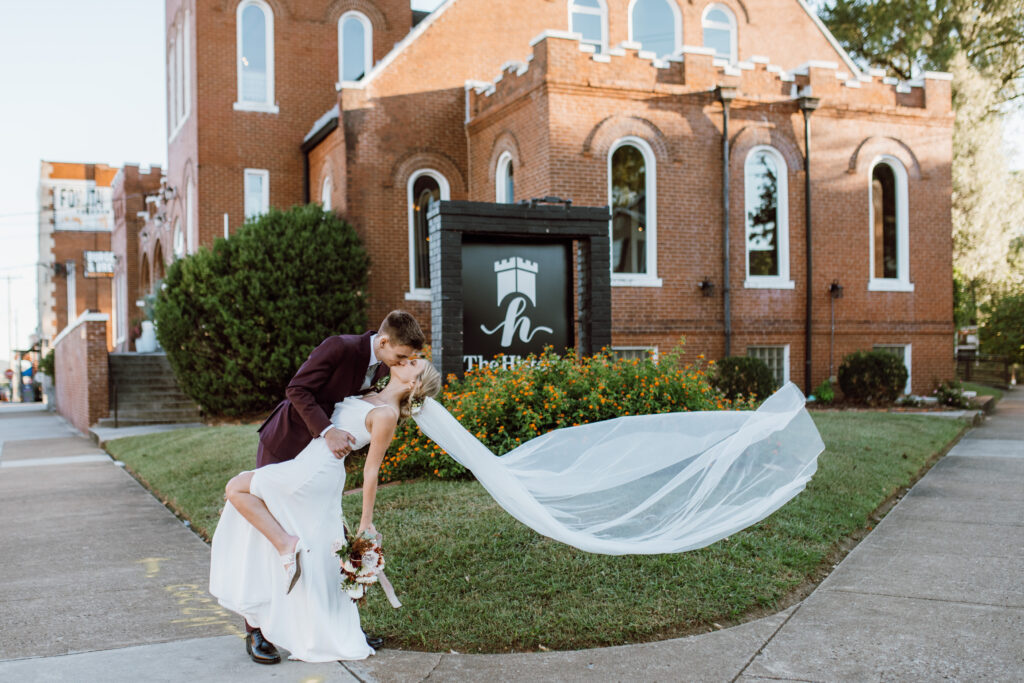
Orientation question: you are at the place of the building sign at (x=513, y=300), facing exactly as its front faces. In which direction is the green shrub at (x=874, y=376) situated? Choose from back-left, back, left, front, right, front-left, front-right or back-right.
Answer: back-left

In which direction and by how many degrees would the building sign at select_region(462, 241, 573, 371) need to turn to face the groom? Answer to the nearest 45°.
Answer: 0° — it already faces them

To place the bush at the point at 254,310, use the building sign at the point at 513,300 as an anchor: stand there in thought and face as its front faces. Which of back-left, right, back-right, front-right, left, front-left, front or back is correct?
back-right

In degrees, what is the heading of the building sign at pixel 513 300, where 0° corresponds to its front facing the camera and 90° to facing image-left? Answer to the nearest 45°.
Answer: approximately 0°

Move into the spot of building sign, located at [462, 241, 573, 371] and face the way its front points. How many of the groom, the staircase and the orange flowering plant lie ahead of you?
2

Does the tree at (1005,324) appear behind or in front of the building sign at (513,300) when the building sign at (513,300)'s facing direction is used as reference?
behind

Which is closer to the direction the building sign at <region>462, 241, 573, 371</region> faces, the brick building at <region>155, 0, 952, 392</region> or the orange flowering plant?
the orange flowering plant

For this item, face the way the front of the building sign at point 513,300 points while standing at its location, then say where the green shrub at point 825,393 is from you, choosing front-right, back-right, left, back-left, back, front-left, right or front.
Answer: back-left

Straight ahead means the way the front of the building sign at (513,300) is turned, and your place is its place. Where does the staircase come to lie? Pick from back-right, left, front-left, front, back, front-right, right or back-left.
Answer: back-right

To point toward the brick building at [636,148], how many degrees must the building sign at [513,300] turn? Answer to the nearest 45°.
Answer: approximately 180°

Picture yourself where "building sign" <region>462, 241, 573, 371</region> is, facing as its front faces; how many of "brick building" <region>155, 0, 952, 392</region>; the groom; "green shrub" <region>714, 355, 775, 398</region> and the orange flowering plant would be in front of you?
2

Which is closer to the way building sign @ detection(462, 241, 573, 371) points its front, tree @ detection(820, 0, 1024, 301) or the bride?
the bride

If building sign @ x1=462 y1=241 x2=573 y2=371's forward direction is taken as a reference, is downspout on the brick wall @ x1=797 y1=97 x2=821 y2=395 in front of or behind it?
behind

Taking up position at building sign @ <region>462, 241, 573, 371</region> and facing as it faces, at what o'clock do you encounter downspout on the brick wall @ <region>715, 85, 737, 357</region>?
The downspout on the brick wall is roughly at 7 o'clock from the building sign.

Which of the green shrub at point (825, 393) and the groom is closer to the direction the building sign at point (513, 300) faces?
the groom
